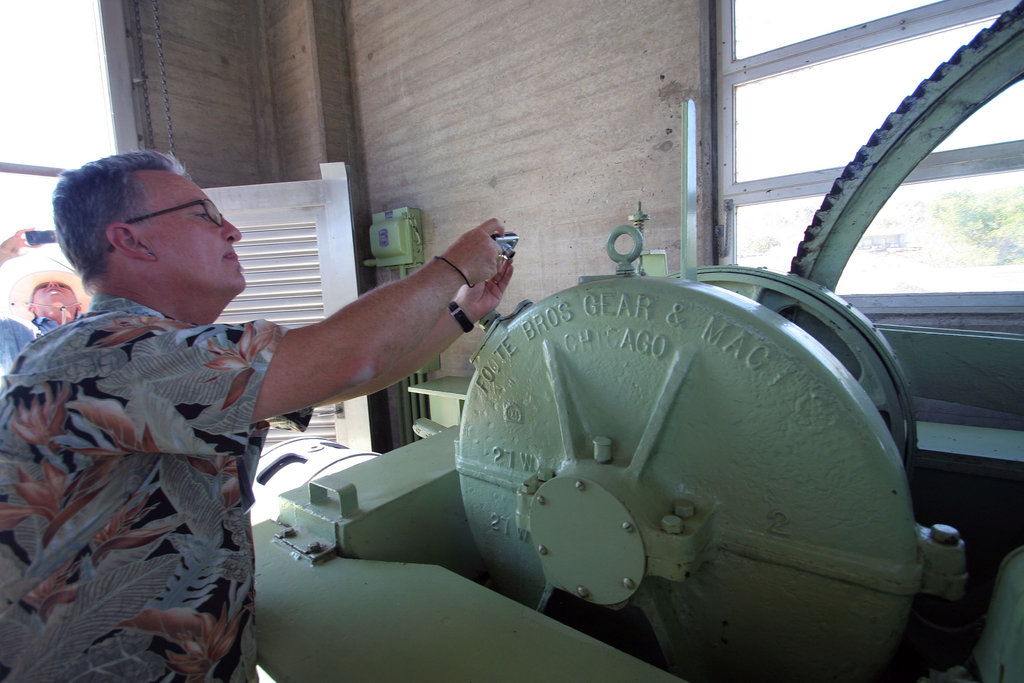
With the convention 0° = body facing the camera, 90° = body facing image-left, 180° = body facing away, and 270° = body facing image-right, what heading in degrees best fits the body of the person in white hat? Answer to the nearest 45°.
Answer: approximately 0°

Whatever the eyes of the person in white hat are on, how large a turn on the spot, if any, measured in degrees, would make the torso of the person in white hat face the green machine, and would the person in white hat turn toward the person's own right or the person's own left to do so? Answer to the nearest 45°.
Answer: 0° — they already face it

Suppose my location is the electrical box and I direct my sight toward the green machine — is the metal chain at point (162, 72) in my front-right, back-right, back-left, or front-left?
back-right

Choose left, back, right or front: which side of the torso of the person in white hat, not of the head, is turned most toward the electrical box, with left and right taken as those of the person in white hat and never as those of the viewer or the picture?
left

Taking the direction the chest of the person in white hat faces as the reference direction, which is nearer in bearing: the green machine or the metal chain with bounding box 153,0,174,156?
the green machine

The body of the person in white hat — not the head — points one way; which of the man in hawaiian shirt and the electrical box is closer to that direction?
the man in hawaiian shirt

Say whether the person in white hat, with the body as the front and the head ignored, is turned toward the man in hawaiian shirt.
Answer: yes

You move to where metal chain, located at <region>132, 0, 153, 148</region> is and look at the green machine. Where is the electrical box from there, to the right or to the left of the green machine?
left

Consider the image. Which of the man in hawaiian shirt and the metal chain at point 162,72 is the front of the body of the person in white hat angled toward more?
the man in hawaiian shirt
